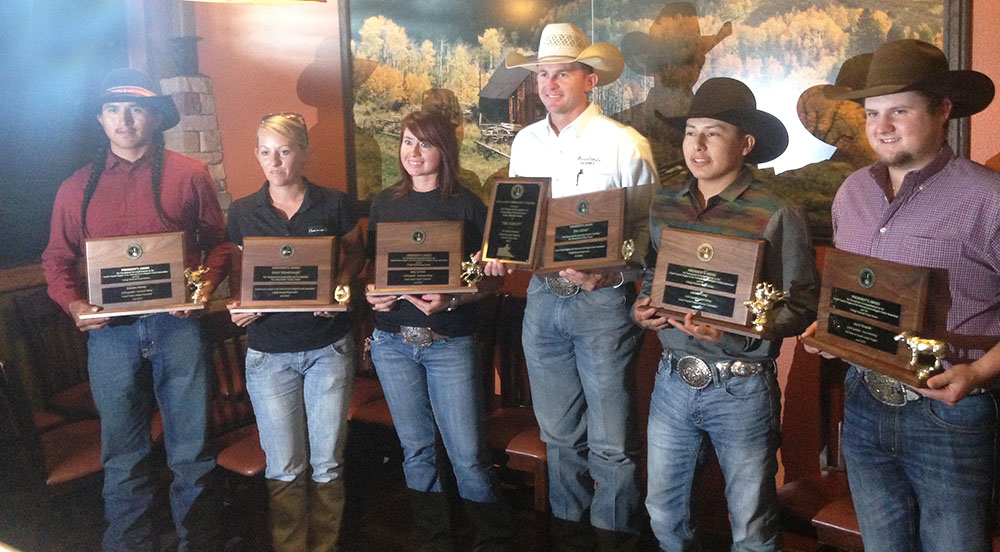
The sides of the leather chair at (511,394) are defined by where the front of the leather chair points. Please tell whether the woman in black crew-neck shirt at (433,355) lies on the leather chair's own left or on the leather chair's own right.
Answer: on the leather chair's own right

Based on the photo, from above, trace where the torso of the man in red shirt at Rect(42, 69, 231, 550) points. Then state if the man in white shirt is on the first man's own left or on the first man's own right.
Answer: on the first man's own left

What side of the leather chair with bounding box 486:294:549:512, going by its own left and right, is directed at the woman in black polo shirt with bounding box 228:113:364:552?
right

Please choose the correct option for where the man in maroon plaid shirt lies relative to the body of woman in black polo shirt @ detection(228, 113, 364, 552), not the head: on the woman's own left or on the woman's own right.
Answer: on the woman's own left

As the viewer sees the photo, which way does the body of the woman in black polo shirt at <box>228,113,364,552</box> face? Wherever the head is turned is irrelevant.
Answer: toward the camera

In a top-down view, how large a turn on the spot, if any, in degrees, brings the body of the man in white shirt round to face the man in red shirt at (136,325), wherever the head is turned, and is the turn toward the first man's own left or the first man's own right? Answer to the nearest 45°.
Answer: approximately 45° to the first man's own right

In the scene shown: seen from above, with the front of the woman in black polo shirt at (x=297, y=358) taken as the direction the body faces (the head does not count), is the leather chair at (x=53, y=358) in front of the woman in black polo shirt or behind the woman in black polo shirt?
behind

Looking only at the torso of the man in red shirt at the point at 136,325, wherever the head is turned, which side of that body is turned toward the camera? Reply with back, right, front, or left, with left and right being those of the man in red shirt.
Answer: front

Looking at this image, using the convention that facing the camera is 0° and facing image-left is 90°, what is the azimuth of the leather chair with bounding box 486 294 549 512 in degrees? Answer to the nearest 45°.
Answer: approximately 315°

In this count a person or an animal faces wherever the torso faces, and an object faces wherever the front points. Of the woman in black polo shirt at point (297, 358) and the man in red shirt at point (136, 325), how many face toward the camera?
2

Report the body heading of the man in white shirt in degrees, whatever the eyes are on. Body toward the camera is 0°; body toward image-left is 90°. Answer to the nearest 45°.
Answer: approximately 45°

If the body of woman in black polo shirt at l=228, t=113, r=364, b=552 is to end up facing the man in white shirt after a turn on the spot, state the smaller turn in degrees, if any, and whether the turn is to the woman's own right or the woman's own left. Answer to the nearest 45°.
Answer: approximately 90° to the woman's own left

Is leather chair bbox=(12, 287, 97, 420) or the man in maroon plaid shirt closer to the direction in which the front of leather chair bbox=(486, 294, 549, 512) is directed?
the man in maroon plaid shirt

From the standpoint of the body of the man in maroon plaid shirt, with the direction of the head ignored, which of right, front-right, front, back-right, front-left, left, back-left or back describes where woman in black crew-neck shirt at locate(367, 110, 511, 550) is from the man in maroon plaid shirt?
front-right

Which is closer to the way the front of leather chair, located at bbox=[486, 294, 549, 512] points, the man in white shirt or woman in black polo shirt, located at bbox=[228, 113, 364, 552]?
the man in white shirt
